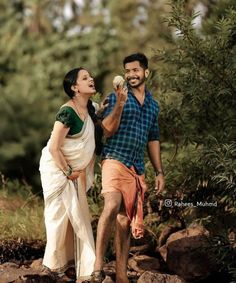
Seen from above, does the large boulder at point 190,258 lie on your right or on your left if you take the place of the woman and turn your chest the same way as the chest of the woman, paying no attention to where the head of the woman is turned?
on your left

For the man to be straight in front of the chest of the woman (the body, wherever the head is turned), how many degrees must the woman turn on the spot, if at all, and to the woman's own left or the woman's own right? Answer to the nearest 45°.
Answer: approximately 45° to the woman's own left

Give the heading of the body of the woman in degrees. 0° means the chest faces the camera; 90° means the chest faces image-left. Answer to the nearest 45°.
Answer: approximately 315°
